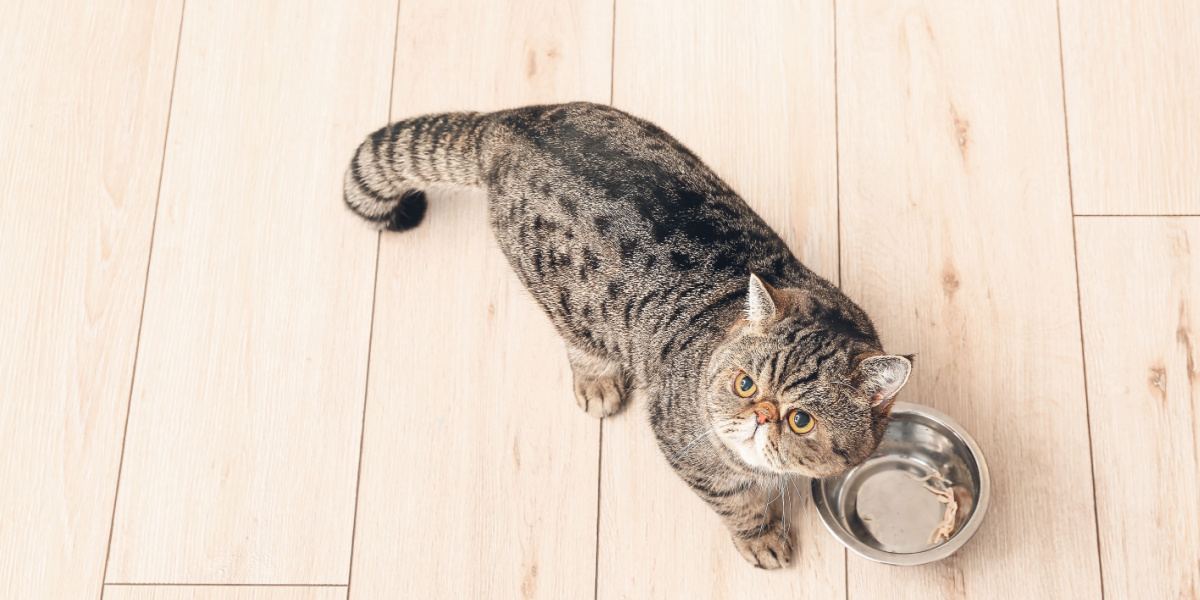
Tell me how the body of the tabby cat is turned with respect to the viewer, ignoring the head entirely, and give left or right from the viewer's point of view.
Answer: facing the viewer and to the right of the viewer

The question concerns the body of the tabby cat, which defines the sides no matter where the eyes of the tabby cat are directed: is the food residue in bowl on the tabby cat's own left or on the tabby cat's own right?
on the tabby cat's own left
